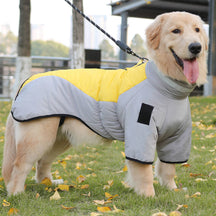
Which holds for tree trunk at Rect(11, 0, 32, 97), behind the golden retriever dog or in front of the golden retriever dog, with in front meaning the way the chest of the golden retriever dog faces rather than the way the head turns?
behind

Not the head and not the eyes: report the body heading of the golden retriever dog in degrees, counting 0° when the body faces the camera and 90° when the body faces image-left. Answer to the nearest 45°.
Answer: approximately 315°

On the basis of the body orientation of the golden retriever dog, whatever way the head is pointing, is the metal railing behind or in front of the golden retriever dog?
behind

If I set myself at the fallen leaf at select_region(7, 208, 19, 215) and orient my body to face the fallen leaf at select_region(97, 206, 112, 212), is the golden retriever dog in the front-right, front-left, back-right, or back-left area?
front-left
